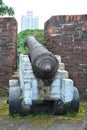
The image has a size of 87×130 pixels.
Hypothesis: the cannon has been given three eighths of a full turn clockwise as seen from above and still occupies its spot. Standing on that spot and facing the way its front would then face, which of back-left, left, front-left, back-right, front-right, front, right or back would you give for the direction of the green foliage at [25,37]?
back-left

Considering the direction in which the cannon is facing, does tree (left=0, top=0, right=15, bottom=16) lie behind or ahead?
ahead

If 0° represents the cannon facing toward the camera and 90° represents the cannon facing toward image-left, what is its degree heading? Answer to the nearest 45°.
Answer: approximately 180°
